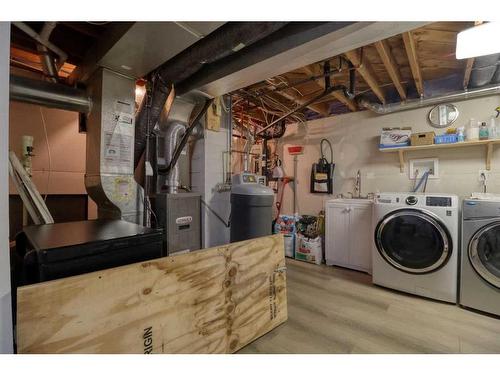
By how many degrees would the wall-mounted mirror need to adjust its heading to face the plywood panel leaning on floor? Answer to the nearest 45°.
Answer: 0° — it already faces it

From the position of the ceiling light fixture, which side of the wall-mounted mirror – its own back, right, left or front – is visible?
front

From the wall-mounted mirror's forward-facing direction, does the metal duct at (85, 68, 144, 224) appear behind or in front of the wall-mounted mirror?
in front

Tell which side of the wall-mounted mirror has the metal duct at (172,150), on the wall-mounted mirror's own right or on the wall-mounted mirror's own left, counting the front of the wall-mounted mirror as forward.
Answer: on the wall-mounted mirror's own right

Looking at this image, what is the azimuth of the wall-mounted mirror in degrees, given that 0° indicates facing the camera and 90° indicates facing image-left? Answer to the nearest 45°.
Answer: approximately 0°

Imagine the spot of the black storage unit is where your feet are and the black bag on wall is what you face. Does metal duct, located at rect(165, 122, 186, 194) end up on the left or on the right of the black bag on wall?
left

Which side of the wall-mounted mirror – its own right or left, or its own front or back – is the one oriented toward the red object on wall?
right

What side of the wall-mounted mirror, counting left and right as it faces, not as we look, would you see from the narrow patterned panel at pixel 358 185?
right

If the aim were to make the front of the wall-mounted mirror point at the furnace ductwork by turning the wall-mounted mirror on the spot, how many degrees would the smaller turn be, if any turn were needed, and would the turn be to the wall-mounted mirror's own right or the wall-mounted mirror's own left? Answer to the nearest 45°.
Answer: approximately 45° to the wall-mounted mirror's own right

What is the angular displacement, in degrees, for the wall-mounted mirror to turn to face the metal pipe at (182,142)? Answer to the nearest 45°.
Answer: approximately 45° to its right
